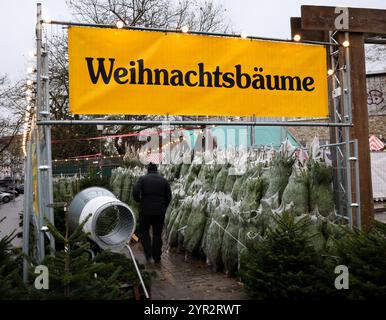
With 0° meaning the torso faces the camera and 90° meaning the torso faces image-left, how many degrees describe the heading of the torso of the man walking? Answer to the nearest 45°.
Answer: approximately 180°

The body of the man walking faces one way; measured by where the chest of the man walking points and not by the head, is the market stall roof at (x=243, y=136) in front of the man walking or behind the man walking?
in front

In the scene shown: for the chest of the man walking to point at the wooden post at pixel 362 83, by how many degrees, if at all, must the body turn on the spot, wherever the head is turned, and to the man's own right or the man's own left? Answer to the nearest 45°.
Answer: approximately 90° to the man's own right

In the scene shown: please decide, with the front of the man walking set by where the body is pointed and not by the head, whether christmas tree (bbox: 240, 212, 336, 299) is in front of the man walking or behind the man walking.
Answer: behind

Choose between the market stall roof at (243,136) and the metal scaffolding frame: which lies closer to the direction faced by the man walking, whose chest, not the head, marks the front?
the market stall roof

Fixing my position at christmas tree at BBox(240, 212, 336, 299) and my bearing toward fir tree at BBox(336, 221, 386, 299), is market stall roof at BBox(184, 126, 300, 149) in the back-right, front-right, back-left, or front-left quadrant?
back-left

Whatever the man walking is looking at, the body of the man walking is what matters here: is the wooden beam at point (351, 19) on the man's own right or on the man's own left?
on the man's own right
